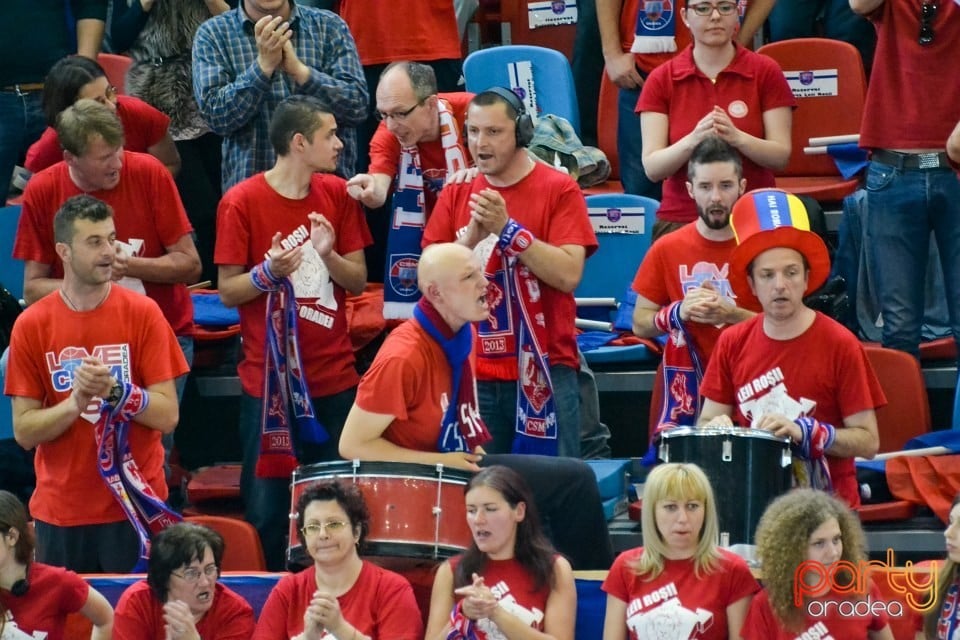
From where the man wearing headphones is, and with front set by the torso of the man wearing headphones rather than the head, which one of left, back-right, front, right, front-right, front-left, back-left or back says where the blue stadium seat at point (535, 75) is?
back-right

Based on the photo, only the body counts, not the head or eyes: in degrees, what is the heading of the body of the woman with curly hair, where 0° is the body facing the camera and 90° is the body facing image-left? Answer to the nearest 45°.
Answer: approximately 315°

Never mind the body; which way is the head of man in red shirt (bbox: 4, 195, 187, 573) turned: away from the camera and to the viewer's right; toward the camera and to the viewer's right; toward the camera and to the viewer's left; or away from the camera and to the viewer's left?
toward the camera and to the viewer's right

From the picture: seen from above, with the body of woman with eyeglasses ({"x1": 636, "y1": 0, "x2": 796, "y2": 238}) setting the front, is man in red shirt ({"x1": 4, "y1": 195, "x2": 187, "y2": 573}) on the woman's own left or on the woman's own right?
on the woman's own right

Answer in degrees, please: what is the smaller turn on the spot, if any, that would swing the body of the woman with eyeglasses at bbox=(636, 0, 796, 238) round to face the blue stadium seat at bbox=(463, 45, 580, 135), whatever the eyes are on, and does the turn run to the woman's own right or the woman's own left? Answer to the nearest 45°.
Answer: approximately 135° to the woman's own right

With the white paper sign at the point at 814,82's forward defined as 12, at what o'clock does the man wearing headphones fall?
The man wearing headphones is roughly at 1 o'clock from the white paper sign.

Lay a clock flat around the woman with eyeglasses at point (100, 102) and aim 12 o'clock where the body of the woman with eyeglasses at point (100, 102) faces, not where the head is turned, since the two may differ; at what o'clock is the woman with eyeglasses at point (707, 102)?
the woman with eyeglasses at point (707, 102) is roughly at 11 o'clock from the woman with eyeglasses at point (100, 102).
